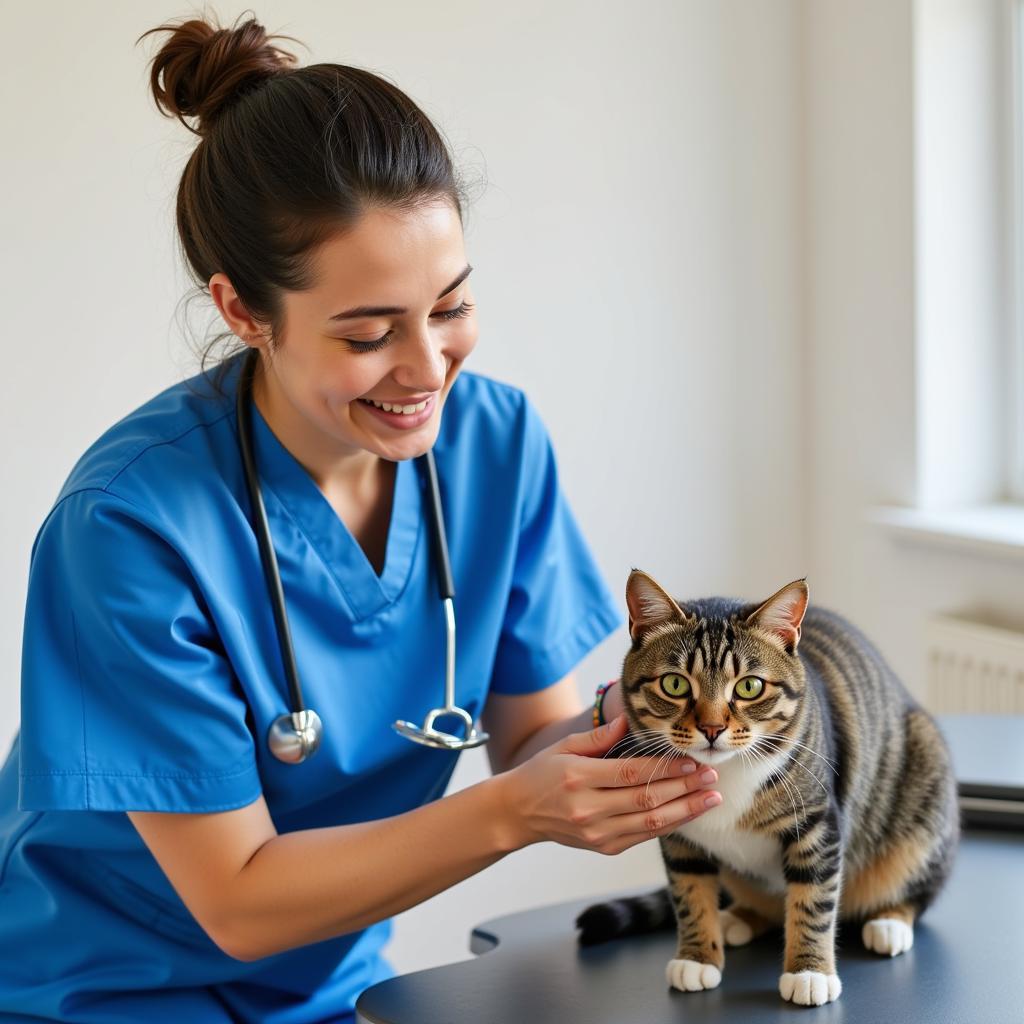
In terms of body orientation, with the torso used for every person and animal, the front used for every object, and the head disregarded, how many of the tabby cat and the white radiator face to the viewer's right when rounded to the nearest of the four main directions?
0

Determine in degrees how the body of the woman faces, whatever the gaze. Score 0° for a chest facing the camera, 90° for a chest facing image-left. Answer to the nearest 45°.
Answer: approximately 315°

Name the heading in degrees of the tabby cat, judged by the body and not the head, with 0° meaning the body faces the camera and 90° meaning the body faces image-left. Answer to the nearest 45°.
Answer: approximately 45°

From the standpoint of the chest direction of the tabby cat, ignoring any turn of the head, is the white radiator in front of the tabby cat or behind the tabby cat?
behind
